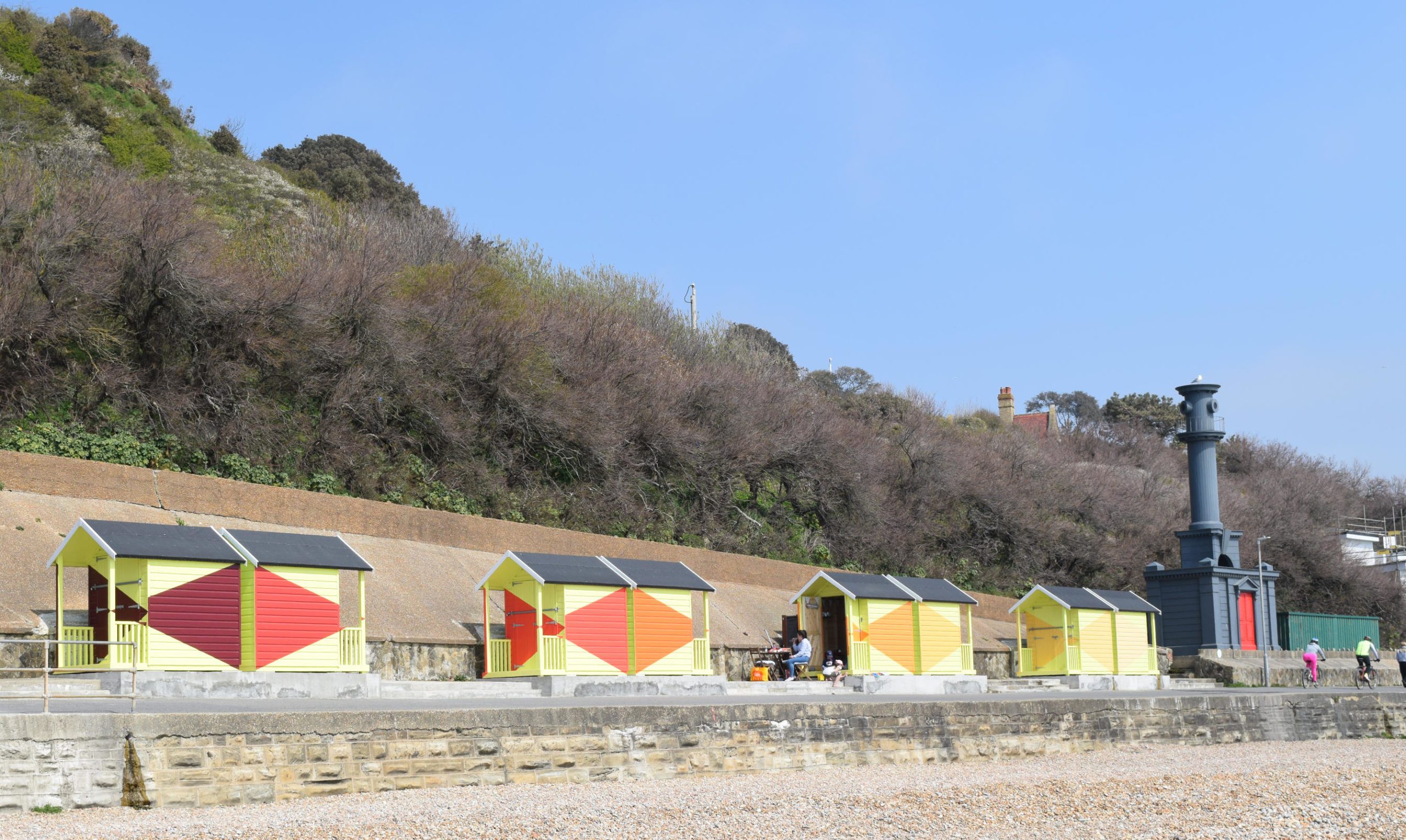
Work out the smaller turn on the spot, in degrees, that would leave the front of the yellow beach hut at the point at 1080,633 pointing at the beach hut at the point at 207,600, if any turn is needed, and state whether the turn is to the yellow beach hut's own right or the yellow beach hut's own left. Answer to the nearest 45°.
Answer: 0° — it already faces it

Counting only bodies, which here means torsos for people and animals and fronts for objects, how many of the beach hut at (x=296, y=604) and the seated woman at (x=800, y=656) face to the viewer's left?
1

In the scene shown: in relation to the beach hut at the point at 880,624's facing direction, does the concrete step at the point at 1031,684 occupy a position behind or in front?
behind

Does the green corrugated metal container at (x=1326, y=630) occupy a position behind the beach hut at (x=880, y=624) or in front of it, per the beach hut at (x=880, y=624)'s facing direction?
behind

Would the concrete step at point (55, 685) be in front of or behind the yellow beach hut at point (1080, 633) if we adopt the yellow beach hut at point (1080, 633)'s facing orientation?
in front
